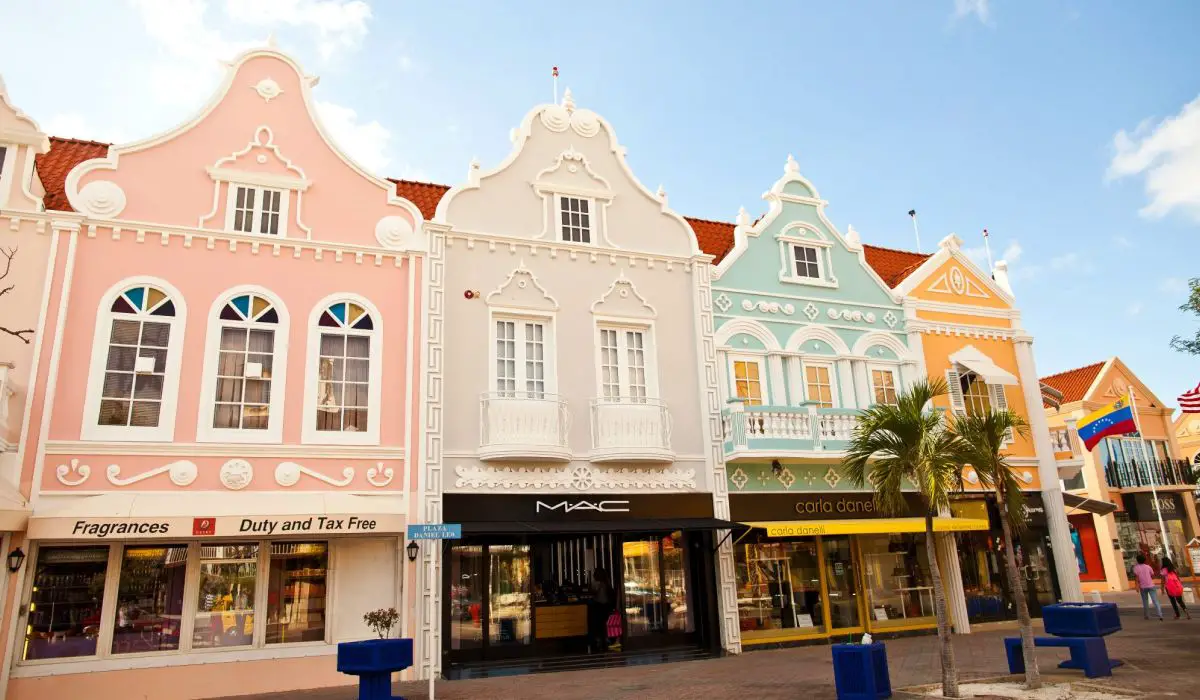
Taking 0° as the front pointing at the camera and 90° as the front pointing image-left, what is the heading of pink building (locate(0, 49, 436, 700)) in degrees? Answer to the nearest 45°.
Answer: approximately 0°

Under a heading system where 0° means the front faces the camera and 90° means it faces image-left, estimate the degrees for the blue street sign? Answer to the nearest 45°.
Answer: approximately 0°

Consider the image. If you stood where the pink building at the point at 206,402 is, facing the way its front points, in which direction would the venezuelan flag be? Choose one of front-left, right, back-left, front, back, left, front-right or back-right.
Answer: left

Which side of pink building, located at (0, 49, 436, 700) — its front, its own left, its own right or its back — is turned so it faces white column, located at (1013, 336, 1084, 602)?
left

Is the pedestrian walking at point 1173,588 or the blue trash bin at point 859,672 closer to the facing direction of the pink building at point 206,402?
the blue trash bin

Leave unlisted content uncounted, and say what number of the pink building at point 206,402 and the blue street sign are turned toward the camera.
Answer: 2

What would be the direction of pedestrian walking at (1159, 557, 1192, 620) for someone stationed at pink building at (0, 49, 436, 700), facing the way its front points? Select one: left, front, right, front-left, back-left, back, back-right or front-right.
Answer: left

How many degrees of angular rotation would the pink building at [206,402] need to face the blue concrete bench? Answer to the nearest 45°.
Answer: approximately 45° to its left

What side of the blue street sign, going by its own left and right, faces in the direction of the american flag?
left

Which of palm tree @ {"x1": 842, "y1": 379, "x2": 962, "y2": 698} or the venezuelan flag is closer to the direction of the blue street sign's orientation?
the palm tree

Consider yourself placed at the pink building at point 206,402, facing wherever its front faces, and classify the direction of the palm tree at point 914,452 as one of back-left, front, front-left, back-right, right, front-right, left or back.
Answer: front-left

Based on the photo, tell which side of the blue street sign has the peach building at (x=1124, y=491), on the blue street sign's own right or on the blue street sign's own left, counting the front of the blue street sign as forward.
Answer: on the blue street sign's own left

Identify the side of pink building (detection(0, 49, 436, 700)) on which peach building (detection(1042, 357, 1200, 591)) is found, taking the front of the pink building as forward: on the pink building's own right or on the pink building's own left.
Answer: on the pink building's own left
